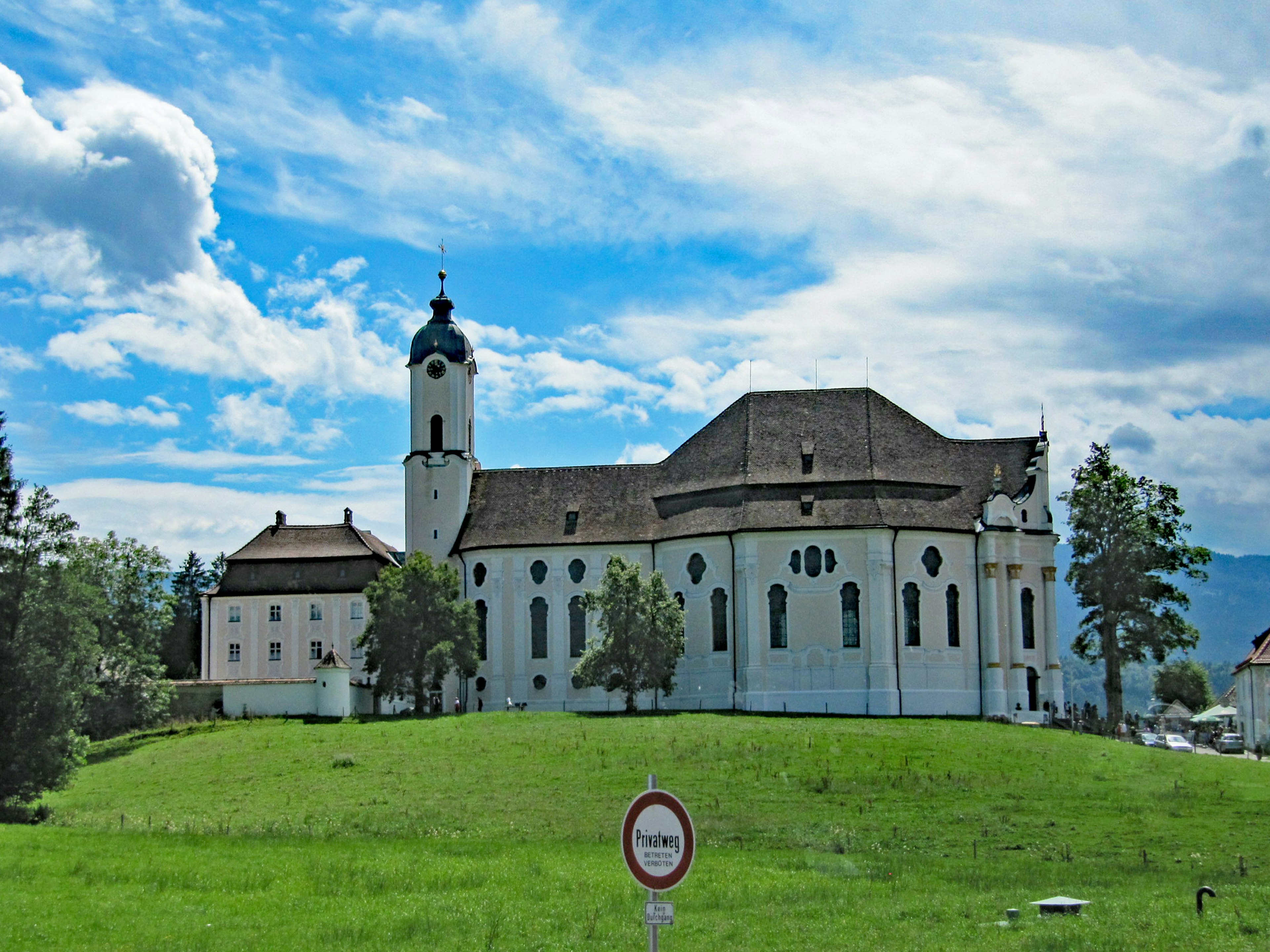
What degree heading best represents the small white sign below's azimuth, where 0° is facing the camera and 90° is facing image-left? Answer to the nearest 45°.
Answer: approximately 0°

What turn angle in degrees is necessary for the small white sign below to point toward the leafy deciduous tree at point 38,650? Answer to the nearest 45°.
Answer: approximately 135° to its right
